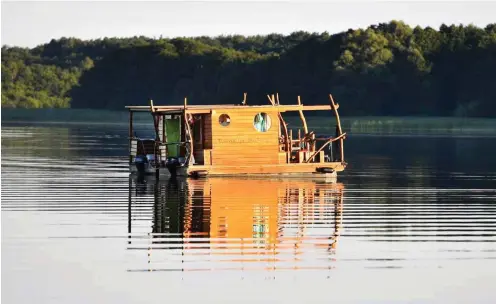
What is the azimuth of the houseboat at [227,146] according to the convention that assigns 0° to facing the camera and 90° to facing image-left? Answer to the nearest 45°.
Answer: approximately 225°
